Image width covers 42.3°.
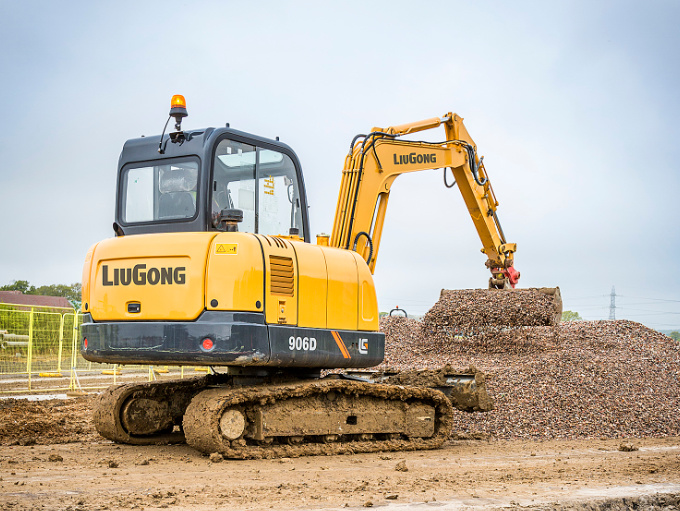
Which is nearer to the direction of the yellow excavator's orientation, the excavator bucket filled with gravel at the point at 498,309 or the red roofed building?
the excavator bucket filled with gravel

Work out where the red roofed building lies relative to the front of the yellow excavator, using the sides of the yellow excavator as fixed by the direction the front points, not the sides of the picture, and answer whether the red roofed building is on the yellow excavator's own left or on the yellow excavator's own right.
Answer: on the yellow excavator's own left

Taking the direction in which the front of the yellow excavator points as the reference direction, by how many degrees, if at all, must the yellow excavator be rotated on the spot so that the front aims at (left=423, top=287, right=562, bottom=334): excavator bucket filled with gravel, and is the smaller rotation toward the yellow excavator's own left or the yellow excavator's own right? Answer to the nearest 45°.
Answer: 0° — it already faces it

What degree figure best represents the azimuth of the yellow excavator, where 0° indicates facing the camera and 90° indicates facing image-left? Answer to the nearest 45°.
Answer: approximately 225°
